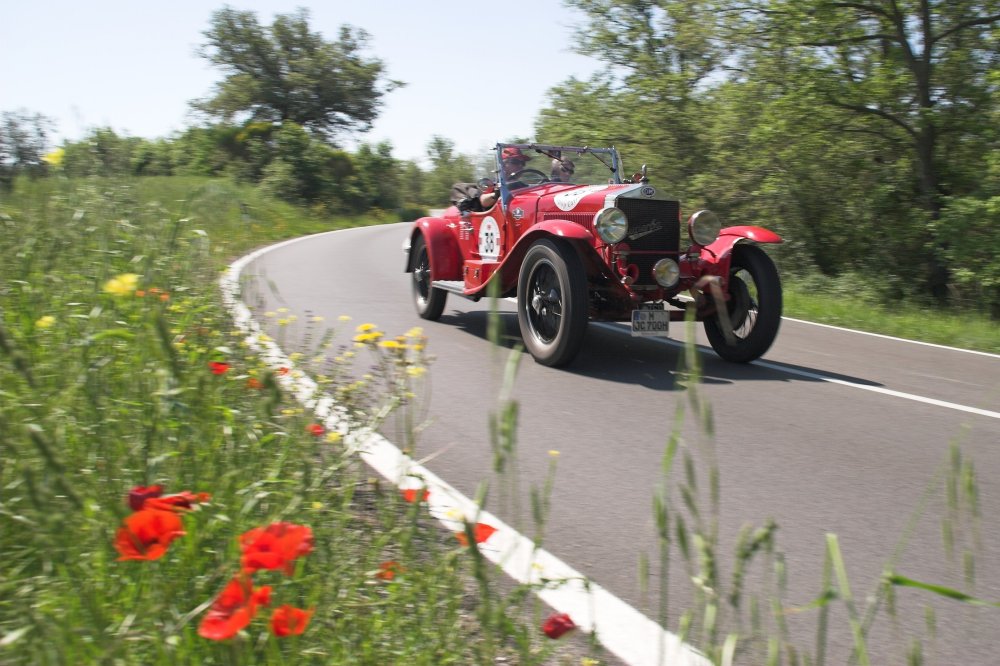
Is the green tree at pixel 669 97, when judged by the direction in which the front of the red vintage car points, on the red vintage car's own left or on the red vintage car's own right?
on the red vintage car's own left

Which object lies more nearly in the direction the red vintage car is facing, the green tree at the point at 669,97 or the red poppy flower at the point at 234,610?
the red poppy flower

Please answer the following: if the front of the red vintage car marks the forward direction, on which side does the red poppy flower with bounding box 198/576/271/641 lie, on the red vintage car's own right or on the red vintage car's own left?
on the red vintage car's own right

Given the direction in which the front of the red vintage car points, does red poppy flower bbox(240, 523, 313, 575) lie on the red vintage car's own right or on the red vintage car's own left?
on the red vintage car's own right

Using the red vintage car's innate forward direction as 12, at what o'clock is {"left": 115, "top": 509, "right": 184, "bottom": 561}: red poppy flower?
The red poppy flower is roughly at 2 o'clock from the red vintage car.

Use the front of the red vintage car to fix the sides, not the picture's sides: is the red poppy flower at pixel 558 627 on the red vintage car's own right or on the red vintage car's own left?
on the red vintage car's own right

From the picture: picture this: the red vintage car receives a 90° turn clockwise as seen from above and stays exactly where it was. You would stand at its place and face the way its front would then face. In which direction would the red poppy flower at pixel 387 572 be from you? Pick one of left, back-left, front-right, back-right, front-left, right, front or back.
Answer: front-left

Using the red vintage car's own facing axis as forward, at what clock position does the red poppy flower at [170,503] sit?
The red poppy flower is roughly at 2 o'clock from the red vintage car.

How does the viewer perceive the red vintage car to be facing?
facing the viewer and to the right of the viewer

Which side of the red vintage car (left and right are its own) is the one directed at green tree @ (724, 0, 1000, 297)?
left

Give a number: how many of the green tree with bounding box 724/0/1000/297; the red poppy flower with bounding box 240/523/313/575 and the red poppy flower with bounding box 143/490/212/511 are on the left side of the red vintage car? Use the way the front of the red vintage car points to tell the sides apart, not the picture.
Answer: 1

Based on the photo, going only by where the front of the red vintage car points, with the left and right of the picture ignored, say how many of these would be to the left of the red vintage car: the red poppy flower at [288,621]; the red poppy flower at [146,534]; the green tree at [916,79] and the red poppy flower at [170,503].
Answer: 1
